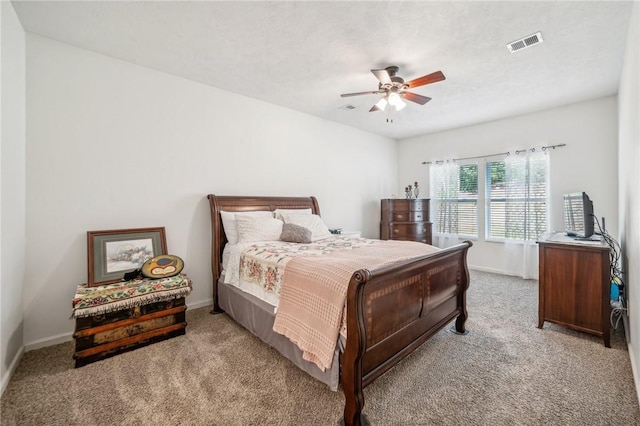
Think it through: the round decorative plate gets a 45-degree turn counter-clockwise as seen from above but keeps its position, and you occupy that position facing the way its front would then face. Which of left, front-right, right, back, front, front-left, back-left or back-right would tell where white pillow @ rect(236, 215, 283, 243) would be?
front-left

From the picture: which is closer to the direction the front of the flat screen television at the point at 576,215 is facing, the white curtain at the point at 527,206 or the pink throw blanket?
the pink throw blanket

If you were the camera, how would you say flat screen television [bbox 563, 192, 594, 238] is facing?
facing the viewer and to the left of the viewer

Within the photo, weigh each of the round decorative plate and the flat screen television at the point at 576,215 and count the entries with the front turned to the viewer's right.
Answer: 0

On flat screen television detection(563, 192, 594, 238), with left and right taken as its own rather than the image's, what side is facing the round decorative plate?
front

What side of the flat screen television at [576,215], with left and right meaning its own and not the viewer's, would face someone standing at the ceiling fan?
front

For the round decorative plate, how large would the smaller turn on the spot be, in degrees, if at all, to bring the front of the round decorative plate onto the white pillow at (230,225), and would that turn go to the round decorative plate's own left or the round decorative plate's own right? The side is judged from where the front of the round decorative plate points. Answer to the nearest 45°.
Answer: approximately 90° to the round decorative plate's own left

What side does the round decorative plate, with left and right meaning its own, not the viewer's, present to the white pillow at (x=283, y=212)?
left

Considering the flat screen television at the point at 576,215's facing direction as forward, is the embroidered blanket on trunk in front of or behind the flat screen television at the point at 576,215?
in front

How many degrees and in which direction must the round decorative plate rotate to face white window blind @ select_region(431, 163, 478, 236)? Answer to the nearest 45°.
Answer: approximately 90° to its left

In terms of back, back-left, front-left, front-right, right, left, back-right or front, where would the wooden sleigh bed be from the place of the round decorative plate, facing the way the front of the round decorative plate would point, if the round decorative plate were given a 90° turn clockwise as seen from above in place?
back-left

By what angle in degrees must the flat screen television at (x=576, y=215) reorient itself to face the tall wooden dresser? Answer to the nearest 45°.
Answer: approximately 45° to its right

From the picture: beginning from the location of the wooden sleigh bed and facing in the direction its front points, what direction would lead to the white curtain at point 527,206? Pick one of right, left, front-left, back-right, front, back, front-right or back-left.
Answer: left

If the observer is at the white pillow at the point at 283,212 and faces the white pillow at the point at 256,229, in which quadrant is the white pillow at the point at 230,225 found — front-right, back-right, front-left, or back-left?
front-right

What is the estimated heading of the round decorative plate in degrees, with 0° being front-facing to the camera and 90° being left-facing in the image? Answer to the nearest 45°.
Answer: approximately 0°

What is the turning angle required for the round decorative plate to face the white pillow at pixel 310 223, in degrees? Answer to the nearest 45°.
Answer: approximately 90° to its left
